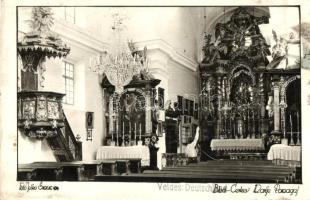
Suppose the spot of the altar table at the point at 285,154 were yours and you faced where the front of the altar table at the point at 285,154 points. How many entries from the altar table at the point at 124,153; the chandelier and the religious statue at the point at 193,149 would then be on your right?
3

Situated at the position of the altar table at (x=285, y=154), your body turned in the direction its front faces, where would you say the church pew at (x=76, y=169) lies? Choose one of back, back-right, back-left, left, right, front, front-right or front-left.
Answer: right

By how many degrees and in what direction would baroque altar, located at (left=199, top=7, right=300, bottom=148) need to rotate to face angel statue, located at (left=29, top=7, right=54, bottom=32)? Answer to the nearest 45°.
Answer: approximately 90° to its right

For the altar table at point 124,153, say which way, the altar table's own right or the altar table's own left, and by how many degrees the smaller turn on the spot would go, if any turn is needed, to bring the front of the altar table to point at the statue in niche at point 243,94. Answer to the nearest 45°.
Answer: approximately 90° to the altar table's own left

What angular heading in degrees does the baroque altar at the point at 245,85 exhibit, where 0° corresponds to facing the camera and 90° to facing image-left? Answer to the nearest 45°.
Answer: approximately 0°

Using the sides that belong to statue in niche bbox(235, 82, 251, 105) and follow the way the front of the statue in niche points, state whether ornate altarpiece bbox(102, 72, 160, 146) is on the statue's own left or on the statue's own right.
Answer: on the statue's own right
